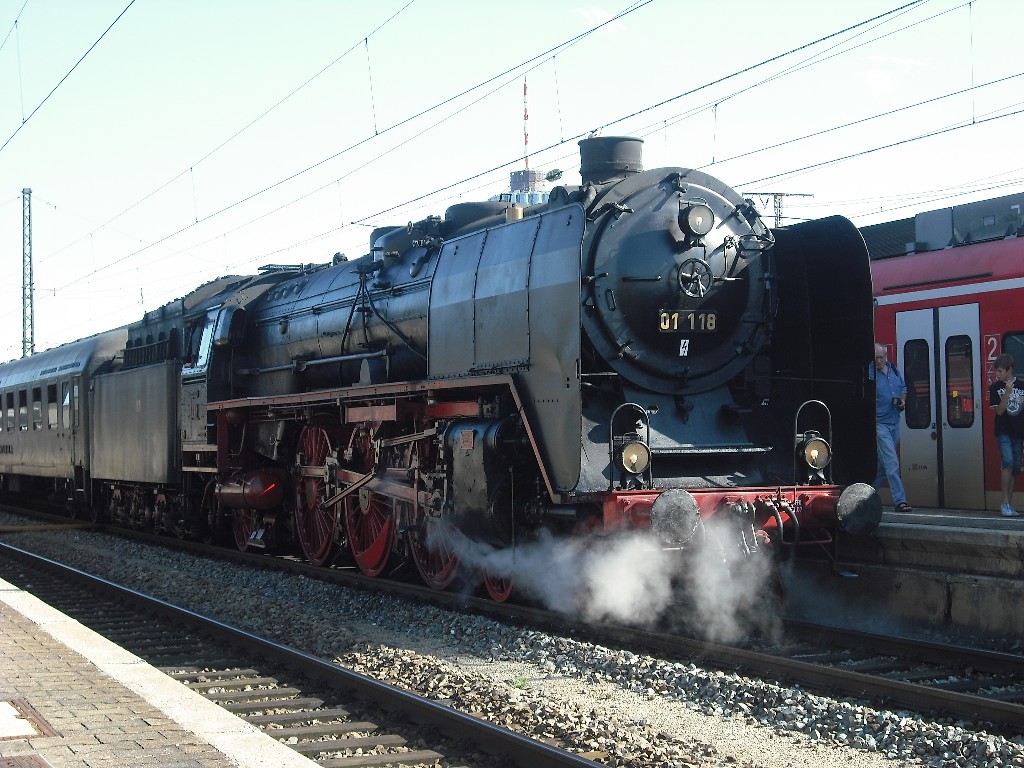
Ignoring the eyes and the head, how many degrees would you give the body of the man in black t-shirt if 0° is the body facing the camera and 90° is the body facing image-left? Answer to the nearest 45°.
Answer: approximately 45°

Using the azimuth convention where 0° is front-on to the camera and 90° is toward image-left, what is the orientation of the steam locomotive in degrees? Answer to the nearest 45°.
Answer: approximately 315°

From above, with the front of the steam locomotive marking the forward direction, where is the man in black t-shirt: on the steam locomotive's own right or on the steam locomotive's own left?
on the steam locomotive's own left

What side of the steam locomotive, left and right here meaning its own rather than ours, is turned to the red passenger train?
left

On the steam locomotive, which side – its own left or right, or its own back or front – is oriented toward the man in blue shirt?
front

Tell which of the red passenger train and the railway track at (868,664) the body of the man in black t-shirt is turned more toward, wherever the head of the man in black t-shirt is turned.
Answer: the railway track

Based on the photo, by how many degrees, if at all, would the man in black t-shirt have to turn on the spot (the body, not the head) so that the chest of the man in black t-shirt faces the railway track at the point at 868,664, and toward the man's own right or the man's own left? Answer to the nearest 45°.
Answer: approximately 45° to the man's own left
